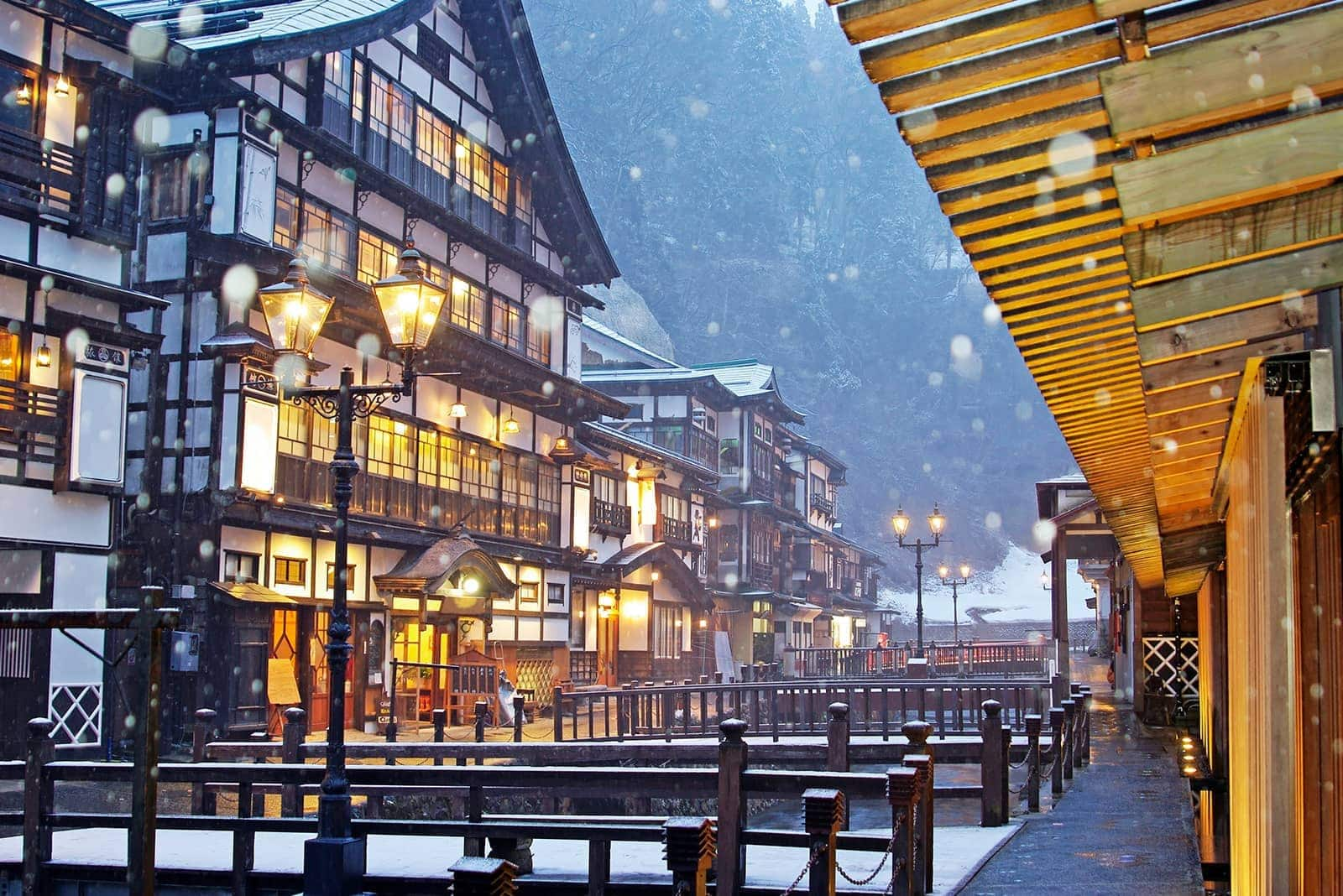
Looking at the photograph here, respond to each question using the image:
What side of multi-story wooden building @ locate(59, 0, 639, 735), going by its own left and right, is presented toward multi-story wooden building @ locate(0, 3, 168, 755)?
right

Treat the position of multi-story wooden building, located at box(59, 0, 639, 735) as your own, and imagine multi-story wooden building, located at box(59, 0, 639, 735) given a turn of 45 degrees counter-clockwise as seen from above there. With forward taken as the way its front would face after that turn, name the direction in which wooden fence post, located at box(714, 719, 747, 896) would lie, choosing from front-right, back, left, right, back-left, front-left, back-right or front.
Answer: right

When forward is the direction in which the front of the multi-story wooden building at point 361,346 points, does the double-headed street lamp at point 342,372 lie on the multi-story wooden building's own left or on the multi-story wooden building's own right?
on the multi-story wooden building's own right

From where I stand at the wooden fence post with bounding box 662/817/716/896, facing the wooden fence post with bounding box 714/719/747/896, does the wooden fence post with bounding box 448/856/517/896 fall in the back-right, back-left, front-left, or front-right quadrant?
back-left

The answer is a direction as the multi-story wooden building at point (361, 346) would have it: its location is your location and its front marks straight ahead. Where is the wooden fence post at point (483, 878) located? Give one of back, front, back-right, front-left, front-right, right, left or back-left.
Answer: front-right

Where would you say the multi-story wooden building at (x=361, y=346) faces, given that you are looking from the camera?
facing the viewer and to the right of the viewer

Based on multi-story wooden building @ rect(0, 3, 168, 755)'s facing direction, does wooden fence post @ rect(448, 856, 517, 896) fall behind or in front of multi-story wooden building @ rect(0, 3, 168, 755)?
in front

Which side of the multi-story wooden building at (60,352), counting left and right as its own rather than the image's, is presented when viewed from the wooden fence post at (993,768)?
front

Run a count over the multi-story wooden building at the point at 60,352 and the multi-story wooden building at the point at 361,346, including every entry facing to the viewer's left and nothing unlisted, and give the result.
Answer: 0

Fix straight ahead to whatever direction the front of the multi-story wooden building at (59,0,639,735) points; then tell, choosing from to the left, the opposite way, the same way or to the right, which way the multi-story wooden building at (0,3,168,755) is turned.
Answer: the same way

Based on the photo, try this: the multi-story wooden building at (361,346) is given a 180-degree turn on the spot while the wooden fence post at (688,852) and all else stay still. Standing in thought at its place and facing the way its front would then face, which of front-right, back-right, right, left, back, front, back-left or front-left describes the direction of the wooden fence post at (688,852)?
back-left

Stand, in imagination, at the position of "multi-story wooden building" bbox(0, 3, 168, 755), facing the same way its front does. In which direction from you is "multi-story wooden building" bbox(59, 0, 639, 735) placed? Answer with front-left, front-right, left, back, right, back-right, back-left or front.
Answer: left
